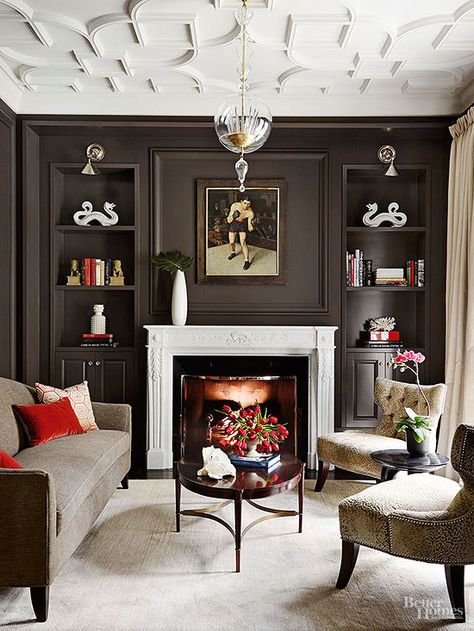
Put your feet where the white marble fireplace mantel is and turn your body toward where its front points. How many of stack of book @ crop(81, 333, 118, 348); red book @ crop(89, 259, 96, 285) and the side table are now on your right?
2

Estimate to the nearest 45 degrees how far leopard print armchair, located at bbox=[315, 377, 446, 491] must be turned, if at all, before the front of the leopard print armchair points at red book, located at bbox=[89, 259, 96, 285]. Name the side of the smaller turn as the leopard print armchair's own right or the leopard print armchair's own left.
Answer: approximately 45° to the leopard print armchair's own right

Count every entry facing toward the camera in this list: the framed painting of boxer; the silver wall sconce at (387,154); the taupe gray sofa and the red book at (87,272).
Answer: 3

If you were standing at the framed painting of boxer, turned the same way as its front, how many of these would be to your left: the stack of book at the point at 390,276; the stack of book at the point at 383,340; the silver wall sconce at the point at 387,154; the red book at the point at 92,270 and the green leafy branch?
3

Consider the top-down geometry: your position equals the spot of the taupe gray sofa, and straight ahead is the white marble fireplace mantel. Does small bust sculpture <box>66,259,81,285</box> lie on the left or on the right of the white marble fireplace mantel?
left

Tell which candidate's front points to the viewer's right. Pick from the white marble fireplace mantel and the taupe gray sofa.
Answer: the taupe gray sofa

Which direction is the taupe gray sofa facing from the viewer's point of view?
to the viewer's right

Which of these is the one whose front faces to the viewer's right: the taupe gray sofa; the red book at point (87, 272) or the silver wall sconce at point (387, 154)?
the taupe gray sofa

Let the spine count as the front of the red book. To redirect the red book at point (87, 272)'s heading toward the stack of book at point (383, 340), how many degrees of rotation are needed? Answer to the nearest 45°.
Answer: approximately 90° to its left

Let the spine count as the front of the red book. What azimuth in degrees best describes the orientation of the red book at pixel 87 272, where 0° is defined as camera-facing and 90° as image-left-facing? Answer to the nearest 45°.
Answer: approximately 0°
